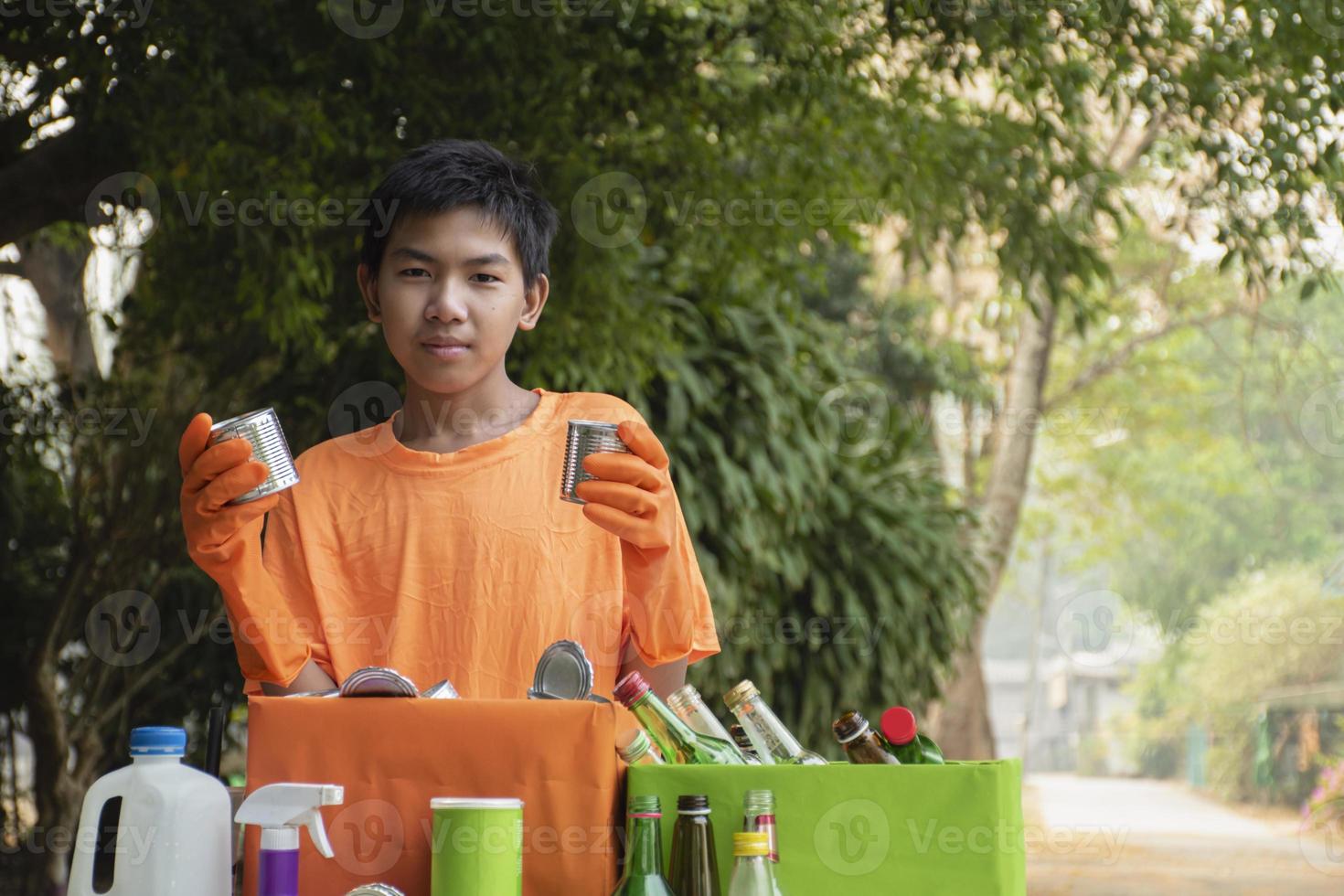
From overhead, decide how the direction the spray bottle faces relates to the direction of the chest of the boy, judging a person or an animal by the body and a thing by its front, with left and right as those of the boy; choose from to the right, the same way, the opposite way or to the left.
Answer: to the left

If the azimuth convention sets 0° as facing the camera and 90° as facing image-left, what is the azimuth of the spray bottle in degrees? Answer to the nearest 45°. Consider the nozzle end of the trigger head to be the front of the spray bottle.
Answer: approximately 270°

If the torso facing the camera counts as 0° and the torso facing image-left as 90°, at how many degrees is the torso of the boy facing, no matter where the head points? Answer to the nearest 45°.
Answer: approximately 0°

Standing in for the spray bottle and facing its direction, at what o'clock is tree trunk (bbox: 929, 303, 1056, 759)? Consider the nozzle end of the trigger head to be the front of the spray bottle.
The tree trunk is roughly at 10 o'clock from the spray bottle.

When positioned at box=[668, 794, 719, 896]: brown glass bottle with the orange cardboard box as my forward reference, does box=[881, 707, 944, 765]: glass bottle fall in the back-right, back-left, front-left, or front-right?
back-right

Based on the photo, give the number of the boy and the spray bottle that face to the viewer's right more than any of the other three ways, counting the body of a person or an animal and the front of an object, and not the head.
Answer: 1
